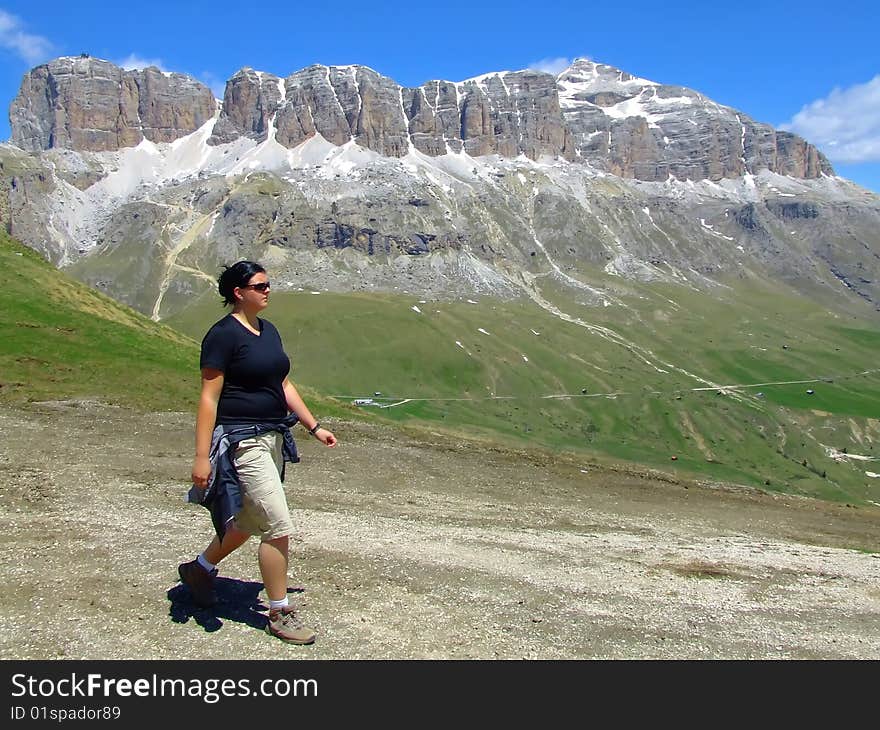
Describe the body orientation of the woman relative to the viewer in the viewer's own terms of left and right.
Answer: facing the viewer and to the right of the viewer
